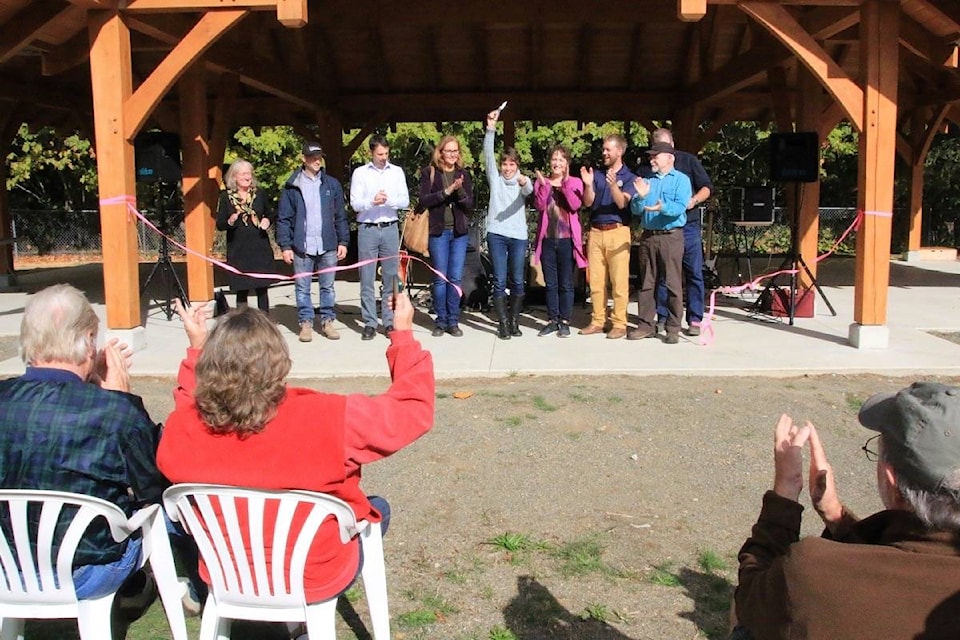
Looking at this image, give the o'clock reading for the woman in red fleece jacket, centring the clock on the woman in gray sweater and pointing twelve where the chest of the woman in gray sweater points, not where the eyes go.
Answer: The woman in red fleece jacket is roughly at 12 o'clock from the woman in gray sweater.

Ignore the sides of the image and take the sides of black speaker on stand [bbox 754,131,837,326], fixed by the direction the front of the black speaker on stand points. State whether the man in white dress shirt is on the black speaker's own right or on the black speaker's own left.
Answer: on the black speaker's own right

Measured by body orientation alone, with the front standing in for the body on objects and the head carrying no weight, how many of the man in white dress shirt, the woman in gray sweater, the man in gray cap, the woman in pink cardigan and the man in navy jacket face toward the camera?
4

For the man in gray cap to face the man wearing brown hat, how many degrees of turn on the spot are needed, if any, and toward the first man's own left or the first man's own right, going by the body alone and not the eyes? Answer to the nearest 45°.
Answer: approximately 45° to the first man's own right

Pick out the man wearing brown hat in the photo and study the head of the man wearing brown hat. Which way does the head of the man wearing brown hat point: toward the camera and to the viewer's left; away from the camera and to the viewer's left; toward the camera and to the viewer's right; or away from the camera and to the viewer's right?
toward the camera and to the viewer's left

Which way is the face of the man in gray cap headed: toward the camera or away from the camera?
away from the camera

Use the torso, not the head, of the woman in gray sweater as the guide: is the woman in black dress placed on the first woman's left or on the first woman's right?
on the first woman's right

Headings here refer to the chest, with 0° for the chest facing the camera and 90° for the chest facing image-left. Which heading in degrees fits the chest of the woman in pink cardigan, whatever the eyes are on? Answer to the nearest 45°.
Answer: approximately 0°

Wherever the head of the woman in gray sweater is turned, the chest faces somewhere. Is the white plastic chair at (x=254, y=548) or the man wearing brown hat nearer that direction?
the white plastic chair

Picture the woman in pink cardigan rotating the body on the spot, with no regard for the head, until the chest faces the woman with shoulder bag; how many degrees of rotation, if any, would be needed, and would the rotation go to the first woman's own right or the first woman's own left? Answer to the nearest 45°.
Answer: approximately 90° to the first woman's own right

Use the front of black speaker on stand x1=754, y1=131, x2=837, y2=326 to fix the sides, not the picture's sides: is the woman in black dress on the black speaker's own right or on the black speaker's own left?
on the black speaker's own right

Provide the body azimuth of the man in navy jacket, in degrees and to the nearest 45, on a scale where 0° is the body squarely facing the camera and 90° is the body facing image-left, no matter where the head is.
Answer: approximately 0°
